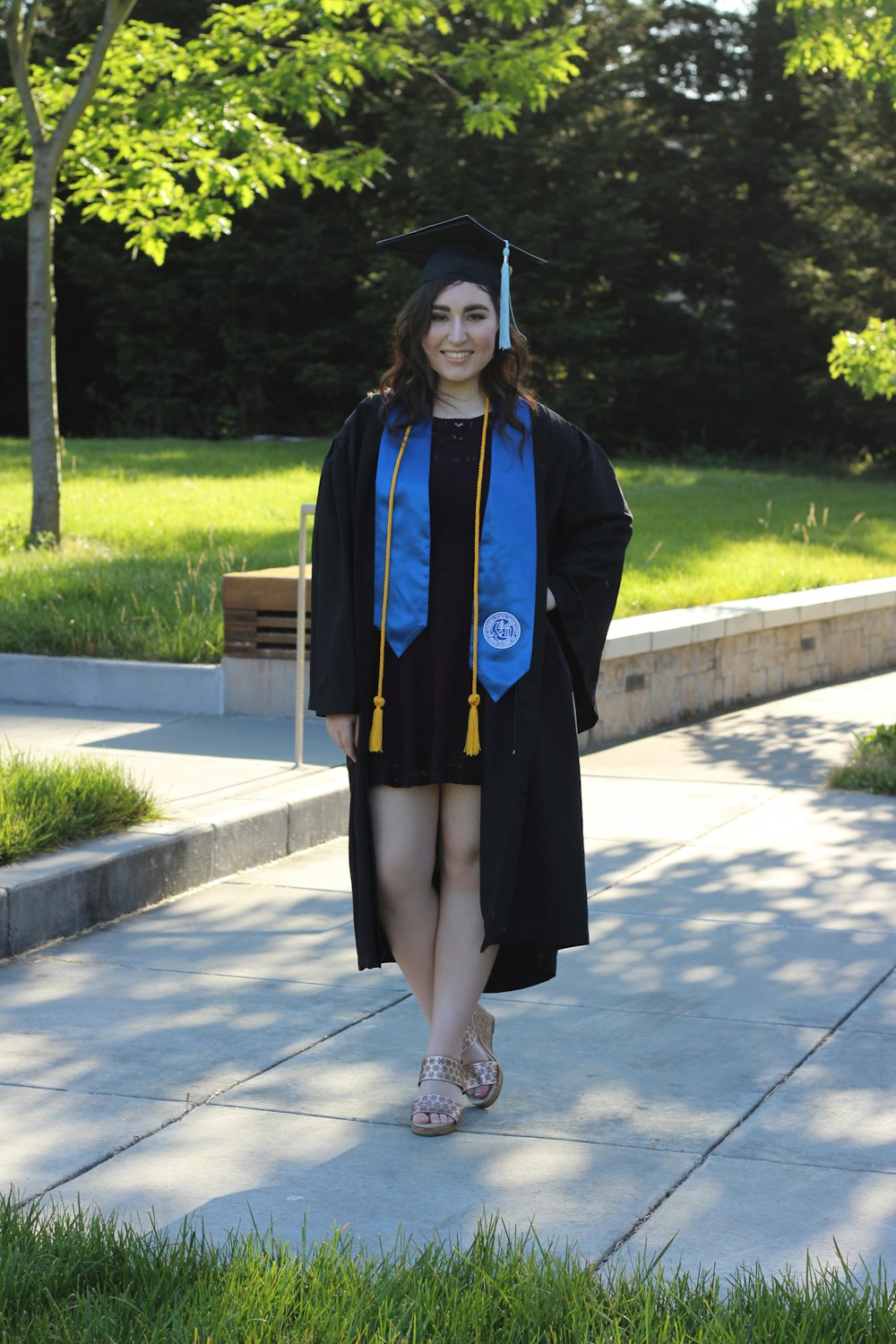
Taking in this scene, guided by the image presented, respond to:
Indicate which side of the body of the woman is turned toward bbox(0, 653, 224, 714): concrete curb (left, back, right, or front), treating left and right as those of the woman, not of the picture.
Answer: back

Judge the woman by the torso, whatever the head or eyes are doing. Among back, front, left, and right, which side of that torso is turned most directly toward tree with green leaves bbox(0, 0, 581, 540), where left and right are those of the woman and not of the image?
back

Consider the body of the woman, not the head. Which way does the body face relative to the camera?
toward the camera

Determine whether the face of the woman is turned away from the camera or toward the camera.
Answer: toward the camera

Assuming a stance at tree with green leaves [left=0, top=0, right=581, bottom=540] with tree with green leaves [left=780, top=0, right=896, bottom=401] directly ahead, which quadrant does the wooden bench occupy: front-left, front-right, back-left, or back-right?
front-right

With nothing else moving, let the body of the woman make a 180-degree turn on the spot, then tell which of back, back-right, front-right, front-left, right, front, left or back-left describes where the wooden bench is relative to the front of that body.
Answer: front

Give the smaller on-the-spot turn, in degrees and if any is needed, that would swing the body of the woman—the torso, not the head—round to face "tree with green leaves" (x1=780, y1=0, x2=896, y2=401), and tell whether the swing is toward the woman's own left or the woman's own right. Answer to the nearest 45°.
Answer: approximately 180°
